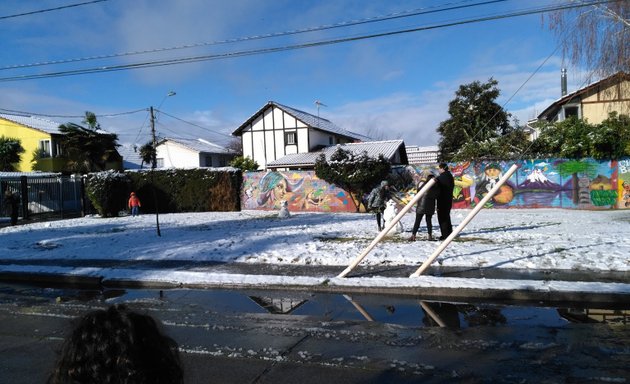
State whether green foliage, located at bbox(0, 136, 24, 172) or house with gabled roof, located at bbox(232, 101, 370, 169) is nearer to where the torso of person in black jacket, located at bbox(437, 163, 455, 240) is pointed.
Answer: the green foliage

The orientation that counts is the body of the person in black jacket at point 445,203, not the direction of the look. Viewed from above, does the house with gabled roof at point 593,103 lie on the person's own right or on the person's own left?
on the person's own right

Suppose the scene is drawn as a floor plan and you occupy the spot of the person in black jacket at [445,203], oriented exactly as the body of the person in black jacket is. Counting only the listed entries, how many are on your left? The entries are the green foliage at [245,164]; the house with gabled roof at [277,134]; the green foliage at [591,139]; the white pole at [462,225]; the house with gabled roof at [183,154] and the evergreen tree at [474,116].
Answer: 1

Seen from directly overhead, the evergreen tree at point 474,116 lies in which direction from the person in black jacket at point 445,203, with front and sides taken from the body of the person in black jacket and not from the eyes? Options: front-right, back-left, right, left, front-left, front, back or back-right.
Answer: right

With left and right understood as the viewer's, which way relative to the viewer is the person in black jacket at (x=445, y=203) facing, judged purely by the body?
facing to the left of the viewer

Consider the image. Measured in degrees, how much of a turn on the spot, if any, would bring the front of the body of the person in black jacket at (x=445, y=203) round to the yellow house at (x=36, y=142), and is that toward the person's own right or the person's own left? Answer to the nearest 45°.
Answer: approximately 45° to the person's own right

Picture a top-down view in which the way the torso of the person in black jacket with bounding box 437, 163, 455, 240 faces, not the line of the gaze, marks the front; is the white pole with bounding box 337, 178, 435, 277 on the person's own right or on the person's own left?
on the person's own left

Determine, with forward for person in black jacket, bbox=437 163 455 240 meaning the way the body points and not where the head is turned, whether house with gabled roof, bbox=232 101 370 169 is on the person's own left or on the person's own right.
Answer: on the person's own right
